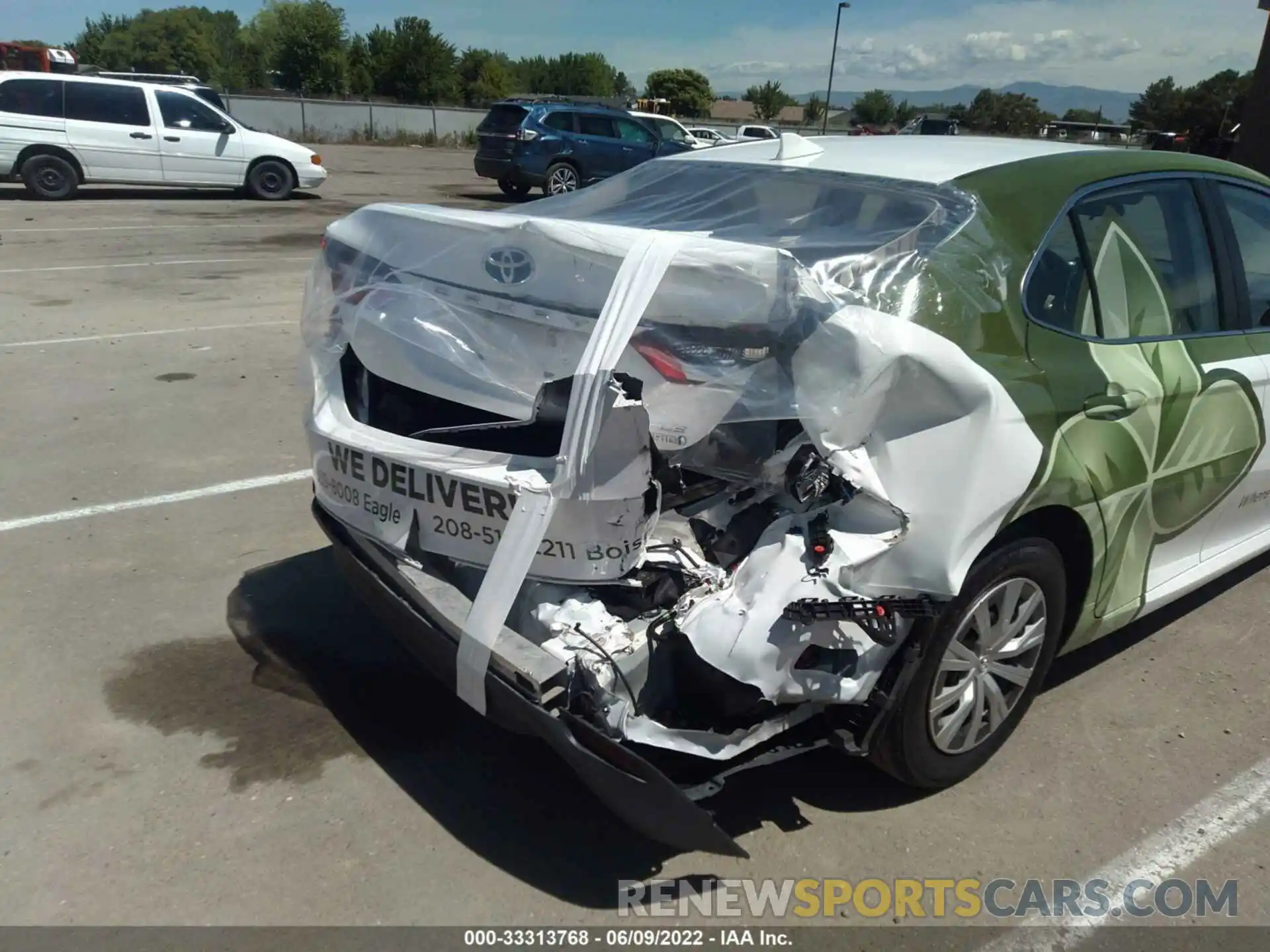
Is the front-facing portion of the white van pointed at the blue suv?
yes

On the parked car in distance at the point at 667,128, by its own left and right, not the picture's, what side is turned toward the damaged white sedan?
right

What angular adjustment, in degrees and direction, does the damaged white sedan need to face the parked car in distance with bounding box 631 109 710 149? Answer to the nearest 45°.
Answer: approximately 45° to its left

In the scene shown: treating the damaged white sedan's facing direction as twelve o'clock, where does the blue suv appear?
The blue suv is roughly at 10 o'clock from the damaged white sedan.

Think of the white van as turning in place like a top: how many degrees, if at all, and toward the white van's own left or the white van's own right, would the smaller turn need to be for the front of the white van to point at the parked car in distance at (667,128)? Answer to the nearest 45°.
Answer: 0° — it already faces it

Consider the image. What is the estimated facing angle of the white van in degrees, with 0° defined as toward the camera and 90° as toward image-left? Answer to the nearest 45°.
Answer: approximately 270°

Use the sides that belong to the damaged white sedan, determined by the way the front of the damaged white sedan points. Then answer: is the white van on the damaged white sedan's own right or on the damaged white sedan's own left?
on the damaged white sedan's own left

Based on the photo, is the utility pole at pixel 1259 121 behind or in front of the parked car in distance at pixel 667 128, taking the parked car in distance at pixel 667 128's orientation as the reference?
in front

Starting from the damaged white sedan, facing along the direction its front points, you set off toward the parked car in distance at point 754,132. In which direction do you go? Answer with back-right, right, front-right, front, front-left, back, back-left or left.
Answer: front-left

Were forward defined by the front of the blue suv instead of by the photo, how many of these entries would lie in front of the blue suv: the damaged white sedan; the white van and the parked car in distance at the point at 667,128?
1

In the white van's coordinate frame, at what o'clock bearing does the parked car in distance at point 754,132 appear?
The parked car in distance is roughly at 11 o'clock from the white van.

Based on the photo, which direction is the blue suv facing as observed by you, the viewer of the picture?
facing away from the viewer and to the right of the viewer
